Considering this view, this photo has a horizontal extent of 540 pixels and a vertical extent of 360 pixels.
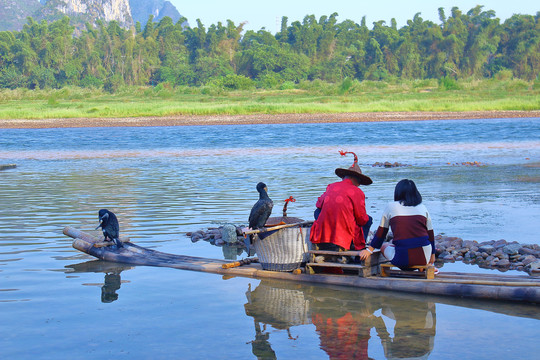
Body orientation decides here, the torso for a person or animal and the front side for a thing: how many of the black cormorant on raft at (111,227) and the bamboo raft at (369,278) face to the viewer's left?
2

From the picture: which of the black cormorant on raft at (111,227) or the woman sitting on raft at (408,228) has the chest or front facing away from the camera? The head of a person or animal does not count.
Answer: the woman sitting on raft

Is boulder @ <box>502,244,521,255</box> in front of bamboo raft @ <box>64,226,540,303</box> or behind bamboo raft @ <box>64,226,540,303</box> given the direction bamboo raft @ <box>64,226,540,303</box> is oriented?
behind

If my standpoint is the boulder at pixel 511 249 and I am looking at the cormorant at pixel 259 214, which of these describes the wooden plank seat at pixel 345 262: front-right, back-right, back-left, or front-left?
front-left

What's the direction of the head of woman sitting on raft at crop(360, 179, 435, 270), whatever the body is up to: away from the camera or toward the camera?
away from the camera

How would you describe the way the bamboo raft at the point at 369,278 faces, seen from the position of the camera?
facing to the left of the viewer

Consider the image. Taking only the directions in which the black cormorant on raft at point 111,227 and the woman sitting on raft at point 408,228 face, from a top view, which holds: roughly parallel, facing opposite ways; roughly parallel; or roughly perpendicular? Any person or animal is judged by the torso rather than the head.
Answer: roughly perpendicular

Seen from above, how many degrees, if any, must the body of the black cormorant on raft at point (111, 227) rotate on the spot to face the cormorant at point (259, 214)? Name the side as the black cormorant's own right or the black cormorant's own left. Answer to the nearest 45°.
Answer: approximately 135° to the black cormorant's own left

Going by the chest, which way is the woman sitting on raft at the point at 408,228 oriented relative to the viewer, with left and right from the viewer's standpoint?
facing away from the viewer

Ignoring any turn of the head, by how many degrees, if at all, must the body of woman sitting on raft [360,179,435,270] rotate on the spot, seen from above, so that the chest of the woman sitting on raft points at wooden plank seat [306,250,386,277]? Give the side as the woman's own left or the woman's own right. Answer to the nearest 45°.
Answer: approximately 45° to the woman's own left

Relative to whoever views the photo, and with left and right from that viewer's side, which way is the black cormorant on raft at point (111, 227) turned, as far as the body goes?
facing to the left of the viewer
